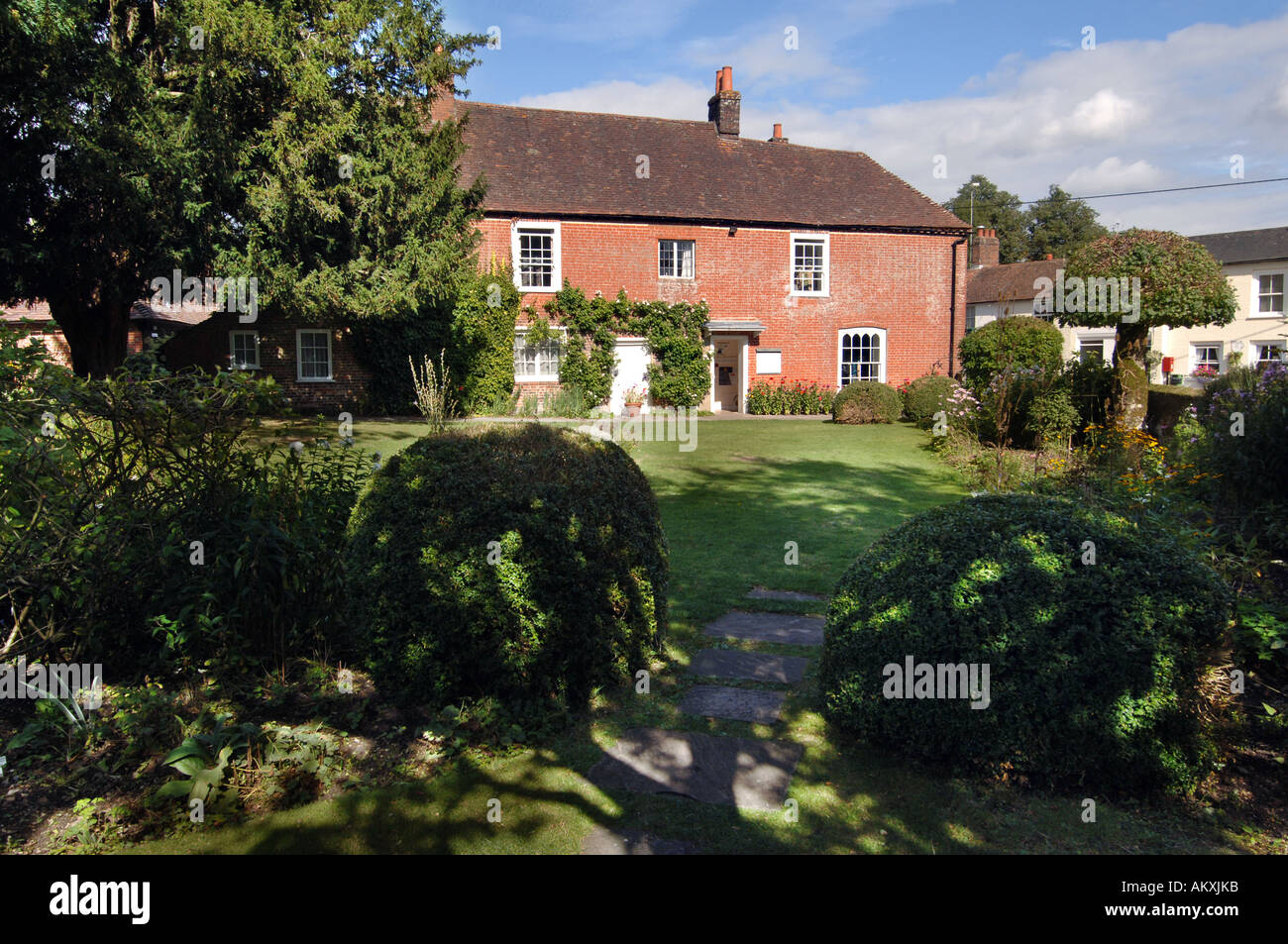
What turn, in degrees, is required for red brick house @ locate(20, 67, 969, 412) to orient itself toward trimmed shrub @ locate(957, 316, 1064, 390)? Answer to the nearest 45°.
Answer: approximately 45° to its left

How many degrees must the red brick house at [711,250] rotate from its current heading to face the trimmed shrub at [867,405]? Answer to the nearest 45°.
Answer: approximately 45° to its left

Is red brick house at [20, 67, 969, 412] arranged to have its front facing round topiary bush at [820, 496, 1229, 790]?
yes

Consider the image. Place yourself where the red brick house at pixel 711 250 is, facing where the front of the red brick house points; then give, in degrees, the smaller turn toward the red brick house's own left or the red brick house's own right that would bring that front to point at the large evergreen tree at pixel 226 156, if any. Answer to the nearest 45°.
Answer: approximately 45° to the red brick house's own right

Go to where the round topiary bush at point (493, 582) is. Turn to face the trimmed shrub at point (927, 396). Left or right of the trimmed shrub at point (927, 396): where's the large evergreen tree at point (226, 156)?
left

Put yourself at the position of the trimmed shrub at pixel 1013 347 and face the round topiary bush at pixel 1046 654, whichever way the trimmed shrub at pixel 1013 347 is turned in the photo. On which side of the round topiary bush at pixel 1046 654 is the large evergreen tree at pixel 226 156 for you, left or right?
right

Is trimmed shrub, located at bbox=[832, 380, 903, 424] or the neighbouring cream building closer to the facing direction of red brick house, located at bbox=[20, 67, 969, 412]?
the trimmed shrub

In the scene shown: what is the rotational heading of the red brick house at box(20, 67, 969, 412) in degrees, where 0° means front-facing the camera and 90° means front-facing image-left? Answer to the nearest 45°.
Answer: approximately 0°

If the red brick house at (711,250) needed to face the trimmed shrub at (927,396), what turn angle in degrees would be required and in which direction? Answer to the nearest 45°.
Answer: approximately 45° to its left
